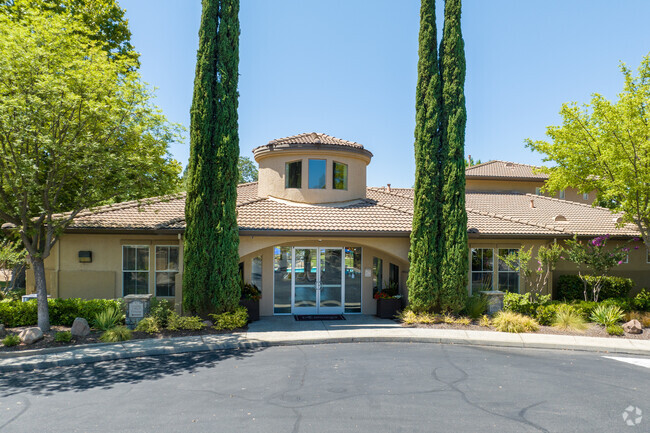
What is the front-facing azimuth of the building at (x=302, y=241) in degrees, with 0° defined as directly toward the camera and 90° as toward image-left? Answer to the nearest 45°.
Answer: approximately 0°

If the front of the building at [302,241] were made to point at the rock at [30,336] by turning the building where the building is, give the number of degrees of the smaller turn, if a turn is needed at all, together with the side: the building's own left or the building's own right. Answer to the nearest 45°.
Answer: approximately 45° to the building's own right

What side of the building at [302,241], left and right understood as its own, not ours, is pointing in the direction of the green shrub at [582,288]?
left

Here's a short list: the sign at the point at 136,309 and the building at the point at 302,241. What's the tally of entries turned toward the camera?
2

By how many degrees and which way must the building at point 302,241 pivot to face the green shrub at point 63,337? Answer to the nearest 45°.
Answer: approximately 45° to its right

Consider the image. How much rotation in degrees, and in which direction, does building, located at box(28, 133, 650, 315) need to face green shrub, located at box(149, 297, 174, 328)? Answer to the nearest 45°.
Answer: approximately 45° to its right

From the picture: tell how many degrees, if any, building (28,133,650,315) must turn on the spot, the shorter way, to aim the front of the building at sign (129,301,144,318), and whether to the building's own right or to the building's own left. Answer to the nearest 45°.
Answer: approximately 45° to the building's own right
